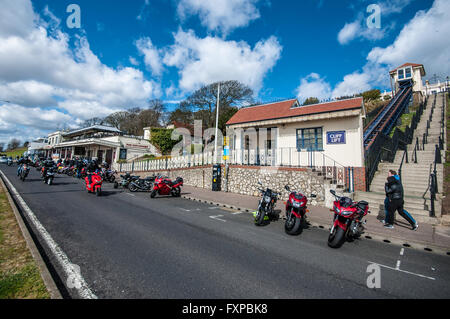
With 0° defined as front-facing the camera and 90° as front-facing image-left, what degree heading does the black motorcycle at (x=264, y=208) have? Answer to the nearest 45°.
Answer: approximately 45°

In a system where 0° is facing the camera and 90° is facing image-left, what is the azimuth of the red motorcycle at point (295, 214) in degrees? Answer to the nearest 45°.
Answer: approximately 0°

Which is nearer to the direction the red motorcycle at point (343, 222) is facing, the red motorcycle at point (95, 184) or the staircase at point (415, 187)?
the red motorcycle

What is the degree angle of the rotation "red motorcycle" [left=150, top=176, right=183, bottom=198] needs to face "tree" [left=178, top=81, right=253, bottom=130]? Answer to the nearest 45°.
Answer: approximately 135° to its right

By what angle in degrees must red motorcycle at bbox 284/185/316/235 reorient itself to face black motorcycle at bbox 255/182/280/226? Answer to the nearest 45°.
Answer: approximately 135° to its right

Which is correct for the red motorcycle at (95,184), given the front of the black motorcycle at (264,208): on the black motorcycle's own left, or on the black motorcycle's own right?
on the black motorcycle's own right

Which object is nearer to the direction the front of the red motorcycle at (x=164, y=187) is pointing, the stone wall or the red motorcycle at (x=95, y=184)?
the red motorcycle

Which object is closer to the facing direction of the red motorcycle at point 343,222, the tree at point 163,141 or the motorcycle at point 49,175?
the motorcycle

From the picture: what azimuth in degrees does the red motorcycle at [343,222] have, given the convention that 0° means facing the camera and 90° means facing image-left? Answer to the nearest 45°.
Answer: approximately 45°

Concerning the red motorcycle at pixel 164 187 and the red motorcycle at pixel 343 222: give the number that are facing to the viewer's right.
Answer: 0
